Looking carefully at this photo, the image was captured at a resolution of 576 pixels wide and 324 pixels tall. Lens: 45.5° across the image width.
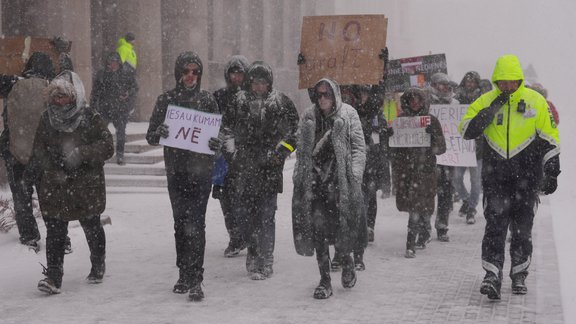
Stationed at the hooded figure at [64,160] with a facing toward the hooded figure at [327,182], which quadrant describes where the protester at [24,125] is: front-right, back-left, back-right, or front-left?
back-left

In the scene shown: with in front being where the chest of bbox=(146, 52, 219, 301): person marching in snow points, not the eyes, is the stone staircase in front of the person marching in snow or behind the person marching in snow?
behind

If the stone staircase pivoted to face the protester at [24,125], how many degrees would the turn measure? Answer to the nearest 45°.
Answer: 0° — it already faces them

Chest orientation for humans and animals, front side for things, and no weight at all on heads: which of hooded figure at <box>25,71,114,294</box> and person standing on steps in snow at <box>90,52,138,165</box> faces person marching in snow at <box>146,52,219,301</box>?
person standing on steps in snow at <box>90,52,138,165</box>

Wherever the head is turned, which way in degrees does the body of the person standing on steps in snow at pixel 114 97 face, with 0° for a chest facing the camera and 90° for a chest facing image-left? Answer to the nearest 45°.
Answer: approximately 0°

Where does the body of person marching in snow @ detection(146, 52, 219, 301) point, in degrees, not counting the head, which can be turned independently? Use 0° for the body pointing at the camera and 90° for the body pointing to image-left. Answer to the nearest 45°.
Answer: approximately 0°

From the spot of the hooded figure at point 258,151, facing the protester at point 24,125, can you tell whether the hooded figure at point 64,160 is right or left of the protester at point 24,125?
left

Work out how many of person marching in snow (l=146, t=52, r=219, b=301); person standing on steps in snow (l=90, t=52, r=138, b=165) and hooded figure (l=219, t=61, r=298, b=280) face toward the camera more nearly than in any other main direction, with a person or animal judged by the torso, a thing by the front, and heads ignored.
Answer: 3

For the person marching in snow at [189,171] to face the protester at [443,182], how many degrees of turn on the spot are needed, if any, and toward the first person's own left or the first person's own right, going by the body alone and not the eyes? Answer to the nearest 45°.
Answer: approximately 135° to the first person's own left

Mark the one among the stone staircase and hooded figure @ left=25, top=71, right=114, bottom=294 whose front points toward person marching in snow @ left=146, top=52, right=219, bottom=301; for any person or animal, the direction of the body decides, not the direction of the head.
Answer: the stone staircase
